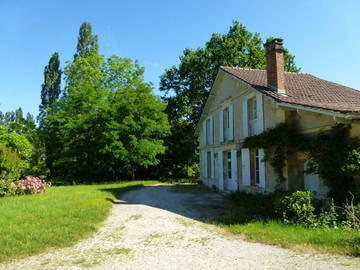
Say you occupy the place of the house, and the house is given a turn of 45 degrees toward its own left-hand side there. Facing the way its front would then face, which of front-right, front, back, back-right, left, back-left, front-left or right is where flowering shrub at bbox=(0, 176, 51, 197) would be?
right

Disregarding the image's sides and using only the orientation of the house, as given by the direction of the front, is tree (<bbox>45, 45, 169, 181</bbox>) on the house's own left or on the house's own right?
on the house's own right

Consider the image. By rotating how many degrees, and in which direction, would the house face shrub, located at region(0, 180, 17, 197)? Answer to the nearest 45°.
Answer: approximately 45° to its right

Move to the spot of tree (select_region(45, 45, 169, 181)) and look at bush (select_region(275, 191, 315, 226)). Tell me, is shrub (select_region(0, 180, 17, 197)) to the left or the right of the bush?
right

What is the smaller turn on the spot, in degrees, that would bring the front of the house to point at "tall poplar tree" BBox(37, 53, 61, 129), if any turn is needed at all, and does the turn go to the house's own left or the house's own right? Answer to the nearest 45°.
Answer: approximately 90° to the house's own right

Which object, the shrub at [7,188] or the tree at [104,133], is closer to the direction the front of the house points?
the shrub

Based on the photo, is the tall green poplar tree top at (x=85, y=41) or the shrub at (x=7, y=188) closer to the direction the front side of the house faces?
the shrub

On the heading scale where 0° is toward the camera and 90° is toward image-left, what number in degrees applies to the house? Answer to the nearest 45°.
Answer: approximately 45°

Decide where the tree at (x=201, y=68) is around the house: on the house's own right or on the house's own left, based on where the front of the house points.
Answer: on the house's own right

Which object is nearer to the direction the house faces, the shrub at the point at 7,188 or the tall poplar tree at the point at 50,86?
the shrub
